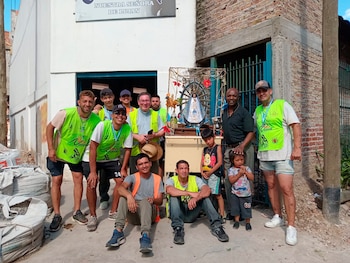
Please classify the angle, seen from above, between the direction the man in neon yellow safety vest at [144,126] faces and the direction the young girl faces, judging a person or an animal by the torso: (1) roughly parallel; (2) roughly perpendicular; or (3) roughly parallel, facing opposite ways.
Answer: roughly parallel

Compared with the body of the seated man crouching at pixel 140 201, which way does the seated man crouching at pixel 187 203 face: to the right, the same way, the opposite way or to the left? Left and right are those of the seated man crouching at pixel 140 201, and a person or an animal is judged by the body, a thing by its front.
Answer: the same way

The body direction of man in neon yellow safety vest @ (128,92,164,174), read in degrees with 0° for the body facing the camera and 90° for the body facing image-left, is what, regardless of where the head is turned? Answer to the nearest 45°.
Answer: approximately 0°

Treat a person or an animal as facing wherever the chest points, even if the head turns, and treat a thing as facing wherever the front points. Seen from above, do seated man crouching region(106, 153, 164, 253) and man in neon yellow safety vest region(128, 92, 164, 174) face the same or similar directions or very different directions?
same or similar directions

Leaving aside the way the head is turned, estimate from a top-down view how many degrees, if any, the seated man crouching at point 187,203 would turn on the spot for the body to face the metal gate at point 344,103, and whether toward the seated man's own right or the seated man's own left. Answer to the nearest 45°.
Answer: approximately 135° to the seated man's own left

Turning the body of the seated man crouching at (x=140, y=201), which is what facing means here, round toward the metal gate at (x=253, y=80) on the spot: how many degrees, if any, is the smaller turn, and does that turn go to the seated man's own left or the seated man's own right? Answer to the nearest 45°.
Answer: approximately 135° to the seated man's own left

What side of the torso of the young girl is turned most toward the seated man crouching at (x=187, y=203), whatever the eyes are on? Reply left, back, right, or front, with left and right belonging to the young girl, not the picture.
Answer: right

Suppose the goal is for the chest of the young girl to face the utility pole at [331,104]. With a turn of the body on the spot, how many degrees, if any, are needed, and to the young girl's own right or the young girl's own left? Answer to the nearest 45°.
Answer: approximately 90° to the young girl's own left

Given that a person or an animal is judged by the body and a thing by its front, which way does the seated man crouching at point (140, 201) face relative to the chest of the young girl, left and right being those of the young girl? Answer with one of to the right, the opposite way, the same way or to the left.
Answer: the same way

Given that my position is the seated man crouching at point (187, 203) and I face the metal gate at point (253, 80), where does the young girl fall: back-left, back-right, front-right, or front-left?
front-right

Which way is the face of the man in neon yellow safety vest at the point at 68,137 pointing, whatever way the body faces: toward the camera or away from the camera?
toward the camera

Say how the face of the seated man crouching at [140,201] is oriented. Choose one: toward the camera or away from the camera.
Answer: toward the camera

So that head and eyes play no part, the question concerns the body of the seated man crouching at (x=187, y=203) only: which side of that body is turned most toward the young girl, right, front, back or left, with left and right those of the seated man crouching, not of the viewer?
left

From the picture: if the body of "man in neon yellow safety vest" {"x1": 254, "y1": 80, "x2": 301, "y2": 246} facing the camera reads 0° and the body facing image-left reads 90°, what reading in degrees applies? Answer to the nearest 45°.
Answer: approximately 45°

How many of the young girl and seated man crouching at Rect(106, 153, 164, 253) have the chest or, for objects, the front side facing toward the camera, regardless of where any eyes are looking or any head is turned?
2
